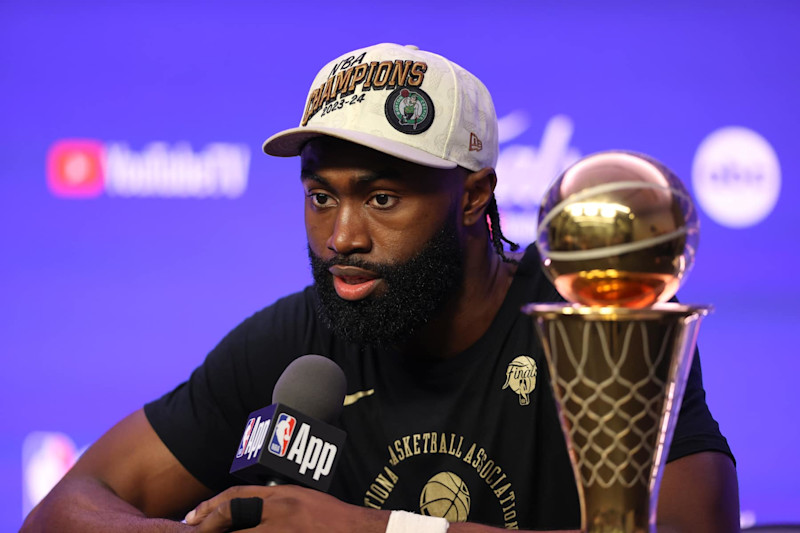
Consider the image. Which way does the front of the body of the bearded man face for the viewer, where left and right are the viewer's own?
facing the viewer

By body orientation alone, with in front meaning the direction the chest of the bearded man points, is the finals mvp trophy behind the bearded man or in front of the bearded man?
in front

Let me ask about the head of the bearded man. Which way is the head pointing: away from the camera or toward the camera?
toward the camera
